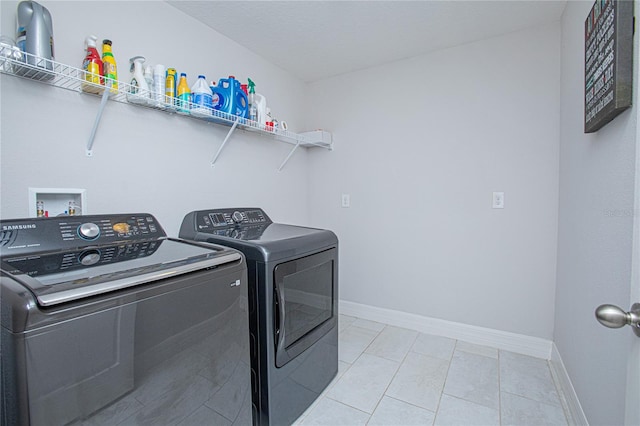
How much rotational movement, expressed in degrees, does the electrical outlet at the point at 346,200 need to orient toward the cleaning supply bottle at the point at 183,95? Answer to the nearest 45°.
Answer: approximately 45° to its right

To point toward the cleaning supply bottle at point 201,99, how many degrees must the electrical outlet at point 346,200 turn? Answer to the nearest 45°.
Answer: approximately 45° to its right

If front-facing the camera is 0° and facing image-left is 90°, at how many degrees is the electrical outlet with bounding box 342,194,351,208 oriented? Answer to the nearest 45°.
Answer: approximately 0°

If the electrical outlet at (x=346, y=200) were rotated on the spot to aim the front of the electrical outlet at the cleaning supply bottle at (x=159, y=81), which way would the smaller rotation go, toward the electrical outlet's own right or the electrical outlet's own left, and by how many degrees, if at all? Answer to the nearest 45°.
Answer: approximately 45° to the electrical outlet's own right

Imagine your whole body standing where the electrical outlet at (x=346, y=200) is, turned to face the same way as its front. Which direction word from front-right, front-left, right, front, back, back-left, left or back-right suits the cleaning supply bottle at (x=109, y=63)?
front-right

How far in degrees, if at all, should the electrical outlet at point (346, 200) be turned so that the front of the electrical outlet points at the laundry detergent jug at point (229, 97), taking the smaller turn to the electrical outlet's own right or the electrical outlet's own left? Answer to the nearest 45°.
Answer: approximately 45° to the electrical outlet's own right

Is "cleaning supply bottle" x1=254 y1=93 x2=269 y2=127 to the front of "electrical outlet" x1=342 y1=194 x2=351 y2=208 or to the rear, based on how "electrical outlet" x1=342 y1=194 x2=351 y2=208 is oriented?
to the front

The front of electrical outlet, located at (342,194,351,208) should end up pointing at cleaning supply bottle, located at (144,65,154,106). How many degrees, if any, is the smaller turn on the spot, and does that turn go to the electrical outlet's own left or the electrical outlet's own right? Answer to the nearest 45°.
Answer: approximately 45° to the electrical outlet's own right

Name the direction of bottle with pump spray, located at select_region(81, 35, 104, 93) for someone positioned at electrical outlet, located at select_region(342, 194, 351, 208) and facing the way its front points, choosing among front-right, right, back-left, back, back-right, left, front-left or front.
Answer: front-right
